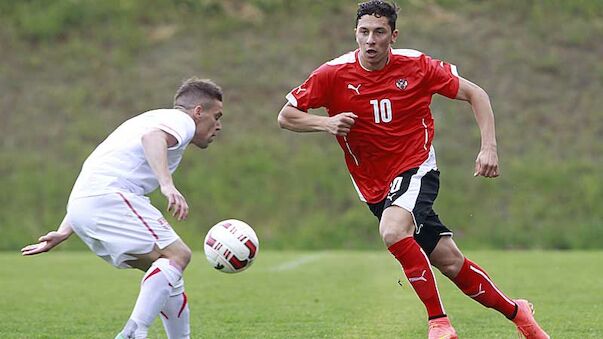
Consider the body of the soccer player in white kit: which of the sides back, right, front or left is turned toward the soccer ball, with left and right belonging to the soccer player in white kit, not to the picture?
front

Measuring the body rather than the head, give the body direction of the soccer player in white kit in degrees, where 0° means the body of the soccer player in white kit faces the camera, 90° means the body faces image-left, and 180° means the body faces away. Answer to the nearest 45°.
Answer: approximately 270°

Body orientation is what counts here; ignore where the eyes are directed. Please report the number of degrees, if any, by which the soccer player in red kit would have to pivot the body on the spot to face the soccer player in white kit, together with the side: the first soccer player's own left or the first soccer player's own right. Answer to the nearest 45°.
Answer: approximately 45° to the first soccer player's own right

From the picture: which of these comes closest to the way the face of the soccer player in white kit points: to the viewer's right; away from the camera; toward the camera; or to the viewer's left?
to the viewer's right

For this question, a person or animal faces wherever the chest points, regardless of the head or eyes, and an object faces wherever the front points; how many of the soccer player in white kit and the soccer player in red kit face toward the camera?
1

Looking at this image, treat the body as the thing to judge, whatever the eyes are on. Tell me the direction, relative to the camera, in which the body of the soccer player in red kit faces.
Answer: toward the camera
